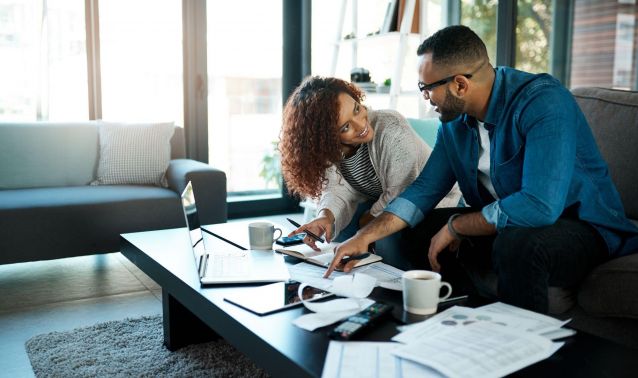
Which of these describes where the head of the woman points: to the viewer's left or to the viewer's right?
to the viewer's right

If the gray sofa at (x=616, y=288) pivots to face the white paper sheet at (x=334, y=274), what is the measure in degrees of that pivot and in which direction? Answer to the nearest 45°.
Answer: approximately 45° to its right

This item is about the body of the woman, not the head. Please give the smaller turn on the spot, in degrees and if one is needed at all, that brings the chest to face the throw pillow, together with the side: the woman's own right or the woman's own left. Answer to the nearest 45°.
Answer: approximately 90° to the woman's own right

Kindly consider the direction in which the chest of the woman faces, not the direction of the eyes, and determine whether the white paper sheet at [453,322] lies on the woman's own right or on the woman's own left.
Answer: on the woman's own left

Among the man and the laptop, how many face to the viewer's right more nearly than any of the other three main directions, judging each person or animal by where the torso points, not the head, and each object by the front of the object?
1

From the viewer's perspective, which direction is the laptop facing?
to the viewer's right

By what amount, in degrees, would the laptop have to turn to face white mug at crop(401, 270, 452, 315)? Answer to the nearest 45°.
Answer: approximately 45° to its right

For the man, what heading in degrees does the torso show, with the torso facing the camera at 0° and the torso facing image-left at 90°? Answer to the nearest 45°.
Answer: approximately 45°

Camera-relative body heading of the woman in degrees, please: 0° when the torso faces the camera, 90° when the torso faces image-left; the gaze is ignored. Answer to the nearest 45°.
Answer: approximately 45°

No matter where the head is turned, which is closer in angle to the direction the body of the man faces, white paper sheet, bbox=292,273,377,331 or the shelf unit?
the white paper sheet

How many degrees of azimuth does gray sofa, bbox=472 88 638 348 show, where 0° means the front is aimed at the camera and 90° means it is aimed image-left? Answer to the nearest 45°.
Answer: approximately 45°
